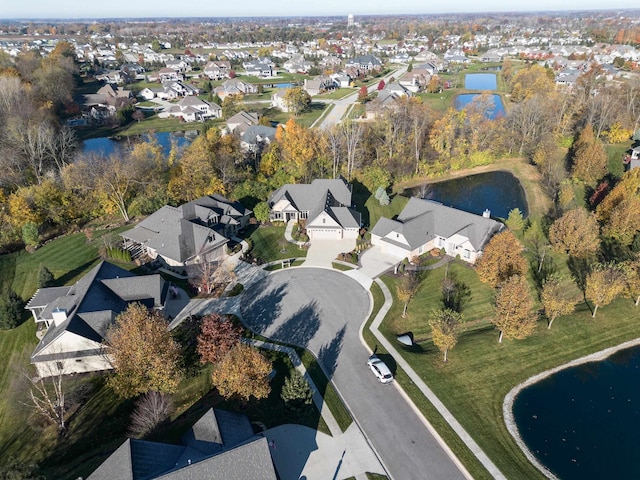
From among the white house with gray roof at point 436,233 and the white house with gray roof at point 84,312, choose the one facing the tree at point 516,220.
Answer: the white house with gray roof at point 84,312

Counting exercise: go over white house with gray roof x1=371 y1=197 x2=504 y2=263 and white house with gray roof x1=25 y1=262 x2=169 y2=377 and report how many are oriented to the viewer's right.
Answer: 1

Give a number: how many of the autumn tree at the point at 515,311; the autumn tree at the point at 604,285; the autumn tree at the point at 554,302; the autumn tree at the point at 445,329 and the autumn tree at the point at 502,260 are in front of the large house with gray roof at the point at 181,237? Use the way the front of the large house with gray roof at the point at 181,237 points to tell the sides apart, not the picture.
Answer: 5

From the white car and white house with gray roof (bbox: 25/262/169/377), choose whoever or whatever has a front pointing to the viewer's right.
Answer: the white house with gray roof

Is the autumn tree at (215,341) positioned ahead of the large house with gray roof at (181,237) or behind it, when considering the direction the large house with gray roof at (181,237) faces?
ahead

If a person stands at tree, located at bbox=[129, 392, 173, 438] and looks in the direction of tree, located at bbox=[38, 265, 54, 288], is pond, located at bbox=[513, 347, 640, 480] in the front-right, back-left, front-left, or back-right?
back-right

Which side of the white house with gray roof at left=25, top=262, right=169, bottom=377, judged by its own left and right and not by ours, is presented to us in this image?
right

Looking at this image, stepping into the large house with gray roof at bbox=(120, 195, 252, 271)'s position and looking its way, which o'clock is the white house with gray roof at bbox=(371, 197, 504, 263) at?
The white house with gray roof is roughly at 11 o'clock from the large house with gray roof.

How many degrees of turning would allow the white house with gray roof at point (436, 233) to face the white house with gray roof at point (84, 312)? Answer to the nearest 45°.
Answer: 0° — it already faces it

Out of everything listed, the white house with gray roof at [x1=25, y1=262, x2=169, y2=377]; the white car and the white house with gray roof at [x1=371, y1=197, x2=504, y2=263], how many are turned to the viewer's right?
1

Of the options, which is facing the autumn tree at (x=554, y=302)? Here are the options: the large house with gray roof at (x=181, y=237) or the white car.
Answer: the large house with gray roof

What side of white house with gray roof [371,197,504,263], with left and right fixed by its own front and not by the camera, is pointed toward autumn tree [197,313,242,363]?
front

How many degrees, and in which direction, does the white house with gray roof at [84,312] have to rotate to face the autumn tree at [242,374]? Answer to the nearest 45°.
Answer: approximately 45° to its right

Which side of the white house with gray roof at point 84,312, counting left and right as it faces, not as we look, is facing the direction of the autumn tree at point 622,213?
front

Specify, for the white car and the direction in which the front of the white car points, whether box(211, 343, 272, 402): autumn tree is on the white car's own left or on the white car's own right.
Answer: on the white car's own left
